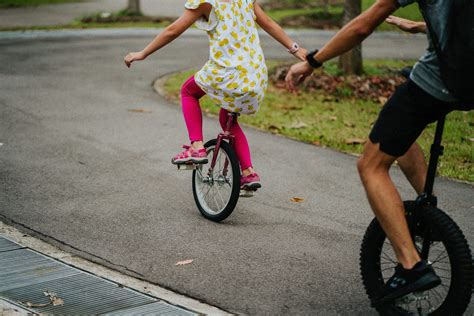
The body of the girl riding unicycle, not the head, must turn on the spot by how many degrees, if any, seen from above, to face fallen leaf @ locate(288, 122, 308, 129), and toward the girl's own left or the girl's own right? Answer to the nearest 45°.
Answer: approximately 45° to the girl's own right

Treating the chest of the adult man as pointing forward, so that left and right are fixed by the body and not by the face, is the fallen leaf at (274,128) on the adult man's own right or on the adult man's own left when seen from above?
on the adult man's own right

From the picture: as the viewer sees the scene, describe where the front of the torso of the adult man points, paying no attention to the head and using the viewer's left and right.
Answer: facing to the left of the viewer

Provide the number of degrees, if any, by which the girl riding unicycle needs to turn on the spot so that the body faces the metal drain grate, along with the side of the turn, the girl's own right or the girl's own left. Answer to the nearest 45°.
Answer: approximately 90° to the girl's own left

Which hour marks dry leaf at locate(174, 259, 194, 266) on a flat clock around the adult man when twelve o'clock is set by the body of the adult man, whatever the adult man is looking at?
The dry leaf is roughly at 1 o'clock from the adult man.

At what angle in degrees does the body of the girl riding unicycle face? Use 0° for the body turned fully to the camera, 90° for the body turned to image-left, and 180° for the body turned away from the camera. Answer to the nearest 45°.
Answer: approximately 135°

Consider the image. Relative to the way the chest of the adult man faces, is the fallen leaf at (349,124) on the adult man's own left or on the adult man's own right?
on the adult man's own right

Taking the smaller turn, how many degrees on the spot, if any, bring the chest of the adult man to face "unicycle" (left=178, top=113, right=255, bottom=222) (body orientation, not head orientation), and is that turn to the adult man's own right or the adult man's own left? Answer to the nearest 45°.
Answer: approximately 45° to the adult man's own right

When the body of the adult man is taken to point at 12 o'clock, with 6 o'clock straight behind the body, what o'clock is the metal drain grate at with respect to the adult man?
The metal drain grate is roughly at 12 o'clock from the adult man.

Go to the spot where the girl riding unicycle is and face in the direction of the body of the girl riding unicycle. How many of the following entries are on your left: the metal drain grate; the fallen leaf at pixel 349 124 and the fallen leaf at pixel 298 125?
1
